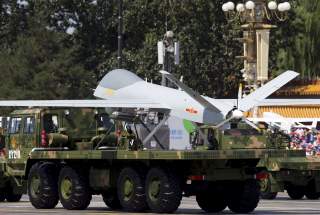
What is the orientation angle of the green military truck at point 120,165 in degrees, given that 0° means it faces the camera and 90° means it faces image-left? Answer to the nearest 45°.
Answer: approximately 135°

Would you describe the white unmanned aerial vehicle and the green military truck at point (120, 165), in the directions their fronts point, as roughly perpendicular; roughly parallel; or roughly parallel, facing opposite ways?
roughly parallel

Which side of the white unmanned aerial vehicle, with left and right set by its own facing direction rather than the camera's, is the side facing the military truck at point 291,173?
back

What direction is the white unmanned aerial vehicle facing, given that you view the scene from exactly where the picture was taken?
facing away from the viewer and to the left of the viewer

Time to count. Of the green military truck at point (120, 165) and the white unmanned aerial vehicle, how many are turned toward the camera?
0

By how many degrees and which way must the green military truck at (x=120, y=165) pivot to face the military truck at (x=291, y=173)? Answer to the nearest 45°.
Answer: approximately 135° to its right
